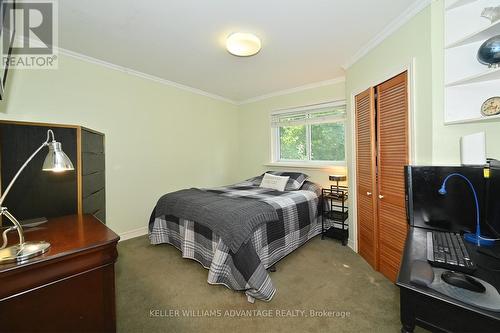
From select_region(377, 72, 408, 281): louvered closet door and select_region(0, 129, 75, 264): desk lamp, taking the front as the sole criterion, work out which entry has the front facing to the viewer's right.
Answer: the desk lamp

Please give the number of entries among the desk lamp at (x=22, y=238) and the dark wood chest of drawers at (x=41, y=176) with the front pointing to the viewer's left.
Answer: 0

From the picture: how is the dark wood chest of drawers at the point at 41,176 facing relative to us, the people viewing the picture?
facing to the right of the viewer

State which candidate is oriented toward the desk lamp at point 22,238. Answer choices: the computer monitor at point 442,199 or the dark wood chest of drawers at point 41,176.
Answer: the computer monitor

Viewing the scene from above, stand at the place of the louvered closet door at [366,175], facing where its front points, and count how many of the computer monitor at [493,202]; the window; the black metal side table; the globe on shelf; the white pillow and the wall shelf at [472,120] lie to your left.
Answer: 3

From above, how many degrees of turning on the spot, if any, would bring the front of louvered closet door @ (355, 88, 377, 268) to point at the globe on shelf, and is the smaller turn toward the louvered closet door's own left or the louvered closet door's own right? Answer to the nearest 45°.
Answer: approximately 90° to the louvered closet door's own left

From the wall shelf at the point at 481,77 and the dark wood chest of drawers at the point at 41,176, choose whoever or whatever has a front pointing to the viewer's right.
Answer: the dark wood chest of drawers

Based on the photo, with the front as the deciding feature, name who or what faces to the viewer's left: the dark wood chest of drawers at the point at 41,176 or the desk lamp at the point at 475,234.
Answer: the desk lamp

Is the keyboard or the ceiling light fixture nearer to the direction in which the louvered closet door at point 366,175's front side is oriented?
the ceiling light fixture

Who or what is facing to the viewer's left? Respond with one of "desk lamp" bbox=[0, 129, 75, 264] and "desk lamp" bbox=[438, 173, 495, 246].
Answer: "desk lamp" bbox=[438, 173, 495, 246]

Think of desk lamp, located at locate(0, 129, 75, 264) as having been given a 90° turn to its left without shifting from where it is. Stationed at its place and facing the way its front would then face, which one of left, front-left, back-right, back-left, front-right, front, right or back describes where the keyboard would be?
back-right

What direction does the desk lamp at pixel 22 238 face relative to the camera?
to the viewer's right

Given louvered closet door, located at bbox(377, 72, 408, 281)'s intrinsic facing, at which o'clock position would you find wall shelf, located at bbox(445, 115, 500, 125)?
The wall shelf is roughly at 9 o'clock from the louvered closet door.

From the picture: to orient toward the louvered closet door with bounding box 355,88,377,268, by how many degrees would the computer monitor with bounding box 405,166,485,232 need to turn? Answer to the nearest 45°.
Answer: approximately 90° to its right

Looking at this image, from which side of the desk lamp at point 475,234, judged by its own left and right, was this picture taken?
left
